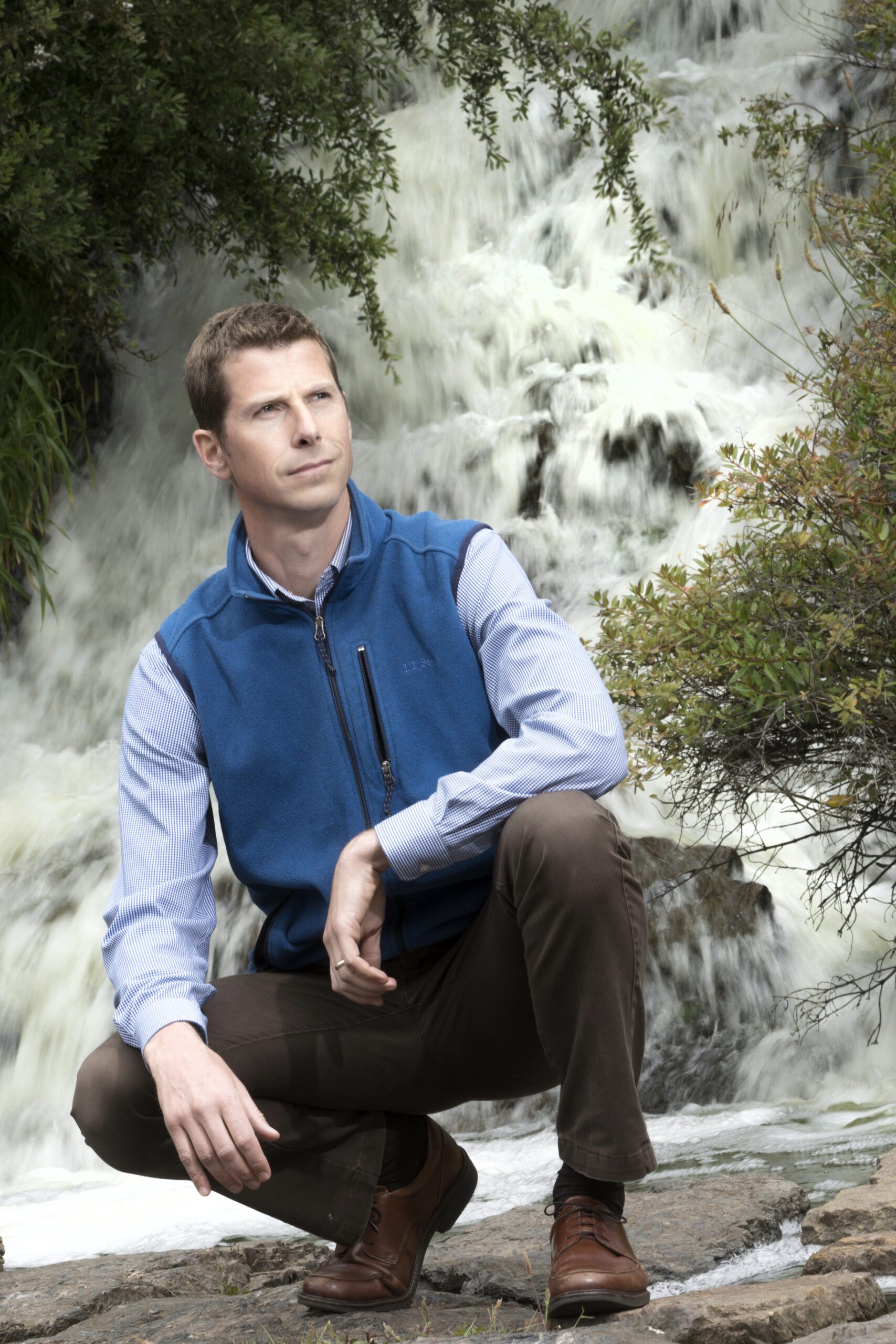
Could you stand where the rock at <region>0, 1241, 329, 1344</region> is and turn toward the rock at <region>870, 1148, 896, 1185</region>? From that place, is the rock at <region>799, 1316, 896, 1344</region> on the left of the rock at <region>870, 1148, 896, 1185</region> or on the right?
right

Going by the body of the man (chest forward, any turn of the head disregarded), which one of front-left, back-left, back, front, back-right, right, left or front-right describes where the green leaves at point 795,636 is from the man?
back-left

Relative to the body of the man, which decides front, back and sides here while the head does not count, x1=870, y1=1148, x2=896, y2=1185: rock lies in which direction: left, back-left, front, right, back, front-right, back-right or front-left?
back-left

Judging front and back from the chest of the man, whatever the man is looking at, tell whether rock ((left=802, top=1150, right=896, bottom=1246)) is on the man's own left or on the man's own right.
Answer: on the man's own left
